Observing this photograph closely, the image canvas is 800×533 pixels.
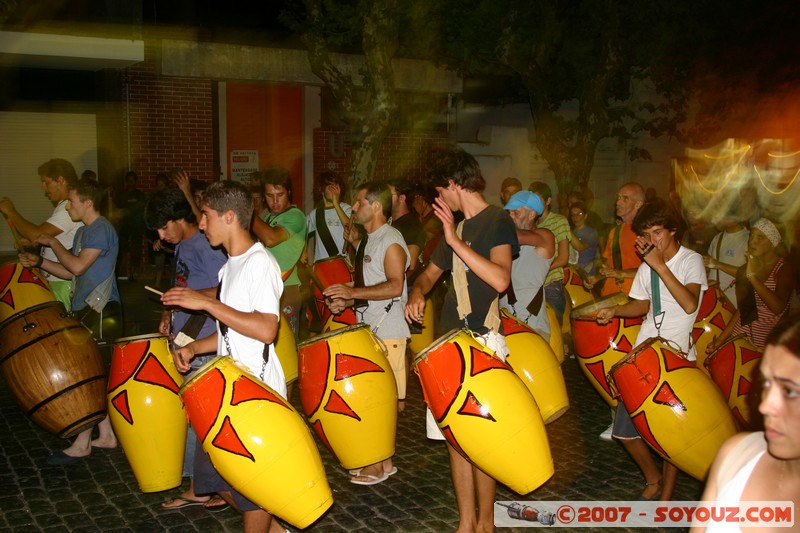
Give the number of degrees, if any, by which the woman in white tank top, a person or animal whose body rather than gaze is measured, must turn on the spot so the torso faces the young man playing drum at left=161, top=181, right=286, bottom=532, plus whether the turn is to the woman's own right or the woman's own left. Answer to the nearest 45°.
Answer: approximately 45° to the woman's own right

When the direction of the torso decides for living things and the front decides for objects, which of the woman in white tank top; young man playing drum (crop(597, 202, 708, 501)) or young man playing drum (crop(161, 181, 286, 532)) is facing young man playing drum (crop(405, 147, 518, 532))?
young man playing drum (crop(597, 202, 708, 501))

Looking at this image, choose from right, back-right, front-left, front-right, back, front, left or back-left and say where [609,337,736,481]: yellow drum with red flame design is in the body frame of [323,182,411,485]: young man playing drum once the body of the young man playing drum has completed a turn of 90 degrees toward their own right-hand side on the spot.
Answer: back-right

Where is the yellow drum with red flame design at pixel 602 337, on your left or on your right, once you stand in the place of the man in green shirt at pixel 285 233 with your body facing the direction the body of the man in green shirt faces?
on your left

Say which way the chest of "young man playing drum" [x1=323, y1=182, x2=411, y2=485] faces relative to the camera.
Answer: to the viewer's left

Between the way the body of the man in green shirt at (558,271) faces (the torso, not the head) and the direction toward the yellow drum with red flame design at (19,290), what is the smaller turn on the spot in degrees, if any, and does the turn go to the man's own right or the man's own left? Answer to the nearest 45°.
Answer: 0° — they already face it

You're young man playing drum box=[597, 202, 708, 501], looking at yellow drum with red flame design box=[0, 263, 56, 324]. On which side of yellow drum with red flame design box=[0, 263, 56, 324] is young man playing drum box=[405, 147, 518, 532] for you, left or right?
left

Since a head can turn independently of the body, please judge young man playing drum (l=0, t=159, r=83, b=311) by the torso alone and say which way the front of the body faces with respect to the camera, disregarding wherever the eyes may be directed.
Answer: to the viewer's left
